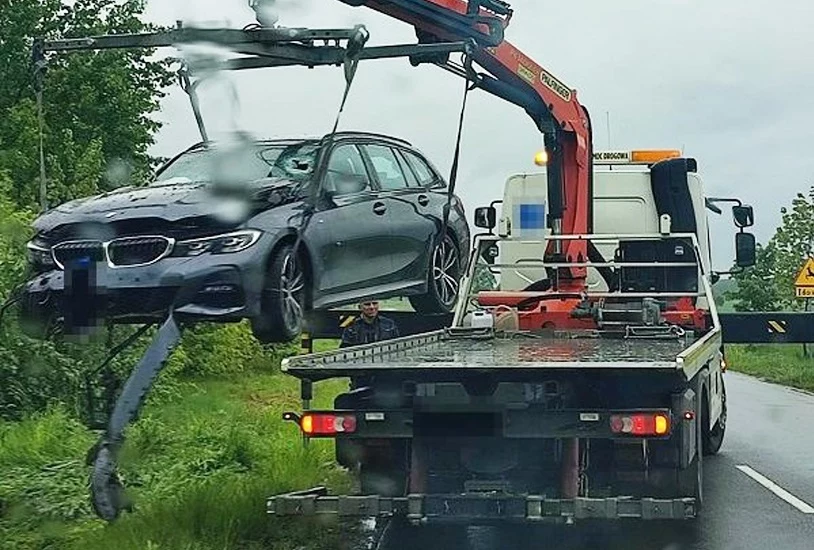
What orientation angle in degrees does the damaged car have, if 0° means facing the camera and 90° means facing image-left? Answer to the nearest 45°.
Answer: approximately 45°

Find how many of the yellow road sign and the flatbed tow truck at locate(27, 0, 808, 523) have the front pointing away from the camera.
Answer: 1

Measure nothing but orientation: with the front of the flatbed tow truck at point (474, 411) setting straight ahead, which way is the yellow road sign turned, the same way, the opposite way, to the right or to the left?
the opposite way

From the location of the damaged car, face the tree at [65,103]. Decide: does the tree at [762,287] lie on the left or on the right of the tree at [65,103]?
right

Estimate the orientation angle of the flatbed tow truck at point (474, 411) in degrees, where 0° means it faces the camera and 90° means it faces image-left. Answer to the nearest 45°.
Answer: approximately 180°

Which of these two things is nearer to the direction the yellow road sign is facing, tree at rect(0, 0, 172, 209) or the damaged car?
the damaged car
